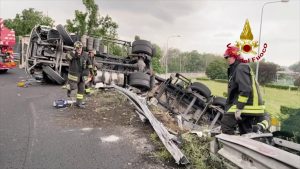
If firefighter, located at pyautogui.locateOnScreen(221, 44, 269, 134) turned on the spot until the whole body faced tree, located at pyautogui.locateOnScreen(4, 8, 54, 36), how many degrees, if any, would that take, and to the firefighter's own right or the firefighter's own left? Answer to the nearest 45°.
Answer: approximately 45° to the firefighter's own right

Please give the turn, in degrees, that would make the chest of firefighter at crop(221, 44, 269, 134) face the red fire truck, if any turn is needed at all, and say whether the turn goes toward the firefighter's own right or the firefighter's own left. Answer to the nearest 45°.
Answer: approximately 45° to the firefighter's own right

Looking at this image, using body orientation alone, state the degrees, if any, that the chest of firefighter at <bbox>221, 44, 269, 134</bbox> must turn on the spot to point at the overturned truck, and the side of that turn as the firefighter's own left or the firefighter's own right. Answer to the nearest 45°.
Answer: approximately 45° to the firefighter's own right

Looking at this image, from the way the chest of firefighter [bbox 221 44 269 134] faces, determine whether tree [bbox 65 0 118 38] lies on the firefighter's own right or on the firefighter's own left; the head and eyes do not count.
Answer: on the firefighter's own right

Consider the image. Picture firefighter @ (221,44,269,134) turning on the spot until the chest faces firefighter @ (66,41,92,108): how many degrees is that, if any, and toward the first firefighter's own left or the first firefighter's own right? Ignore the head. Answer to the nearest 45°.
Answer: approximately 45° to the first firefighter's own right

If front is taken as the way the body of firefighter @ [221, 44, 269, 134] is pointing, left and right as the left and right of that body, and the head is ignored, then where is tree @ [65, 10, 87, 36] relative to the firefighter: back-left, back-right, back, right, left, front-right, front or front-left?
front-right

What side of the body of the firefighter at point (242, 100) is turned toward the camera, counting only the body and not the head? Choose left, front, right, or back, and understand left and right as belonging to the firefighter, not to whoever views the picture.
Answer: left
